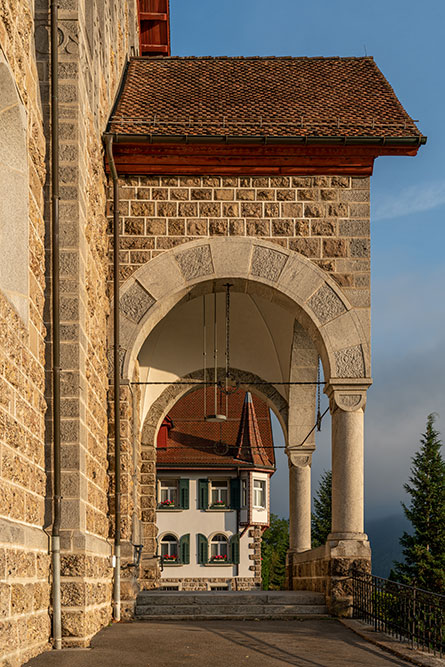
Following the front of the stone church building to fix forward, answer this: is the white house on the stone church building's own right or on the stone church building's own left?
on the stone church building's own left

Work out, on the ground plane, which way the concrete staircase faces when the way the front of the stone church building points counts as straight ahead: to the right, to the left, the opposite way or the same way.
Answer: to the right

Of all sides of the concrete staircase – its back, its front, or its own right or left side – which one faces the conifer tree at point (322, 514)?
back

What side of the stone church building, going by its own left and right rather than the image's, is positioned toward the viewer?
right

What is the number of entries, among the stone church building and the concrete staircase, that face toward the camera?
1

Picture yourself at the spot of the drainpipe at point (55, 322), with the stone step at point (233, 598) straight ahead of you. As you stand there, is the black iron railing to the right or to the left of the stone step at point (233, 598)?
right
